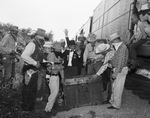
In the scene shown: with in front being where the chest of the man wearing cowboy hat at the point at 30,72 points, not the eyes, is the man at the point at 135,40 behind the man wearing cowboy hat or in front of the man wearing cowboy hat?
in front

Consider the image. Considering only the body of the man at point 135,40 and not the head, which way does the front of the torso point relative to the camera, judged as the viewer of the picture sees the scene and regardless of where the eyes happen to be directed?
to the viewer's left

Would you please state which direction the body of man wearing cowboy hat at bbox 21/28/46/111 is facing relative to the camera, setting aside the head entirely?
to the viewer's right

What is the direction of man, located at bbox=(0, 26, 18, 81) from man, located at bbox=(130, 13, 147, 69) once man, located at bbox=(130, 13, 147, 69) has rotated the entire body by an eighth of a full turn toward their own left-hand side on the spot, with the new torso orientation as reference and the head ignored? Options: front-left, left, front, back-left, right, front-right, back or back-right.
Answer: front-right

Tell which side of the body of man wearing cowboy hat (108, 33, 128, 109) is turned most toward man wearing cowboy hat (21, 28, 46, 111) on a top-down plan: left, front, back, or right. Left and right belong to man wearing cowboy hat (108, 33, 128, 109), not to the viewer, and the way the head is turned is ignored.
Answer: front

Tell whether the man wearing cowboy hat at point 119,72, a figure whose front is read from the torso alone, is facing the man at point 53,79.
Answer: yes

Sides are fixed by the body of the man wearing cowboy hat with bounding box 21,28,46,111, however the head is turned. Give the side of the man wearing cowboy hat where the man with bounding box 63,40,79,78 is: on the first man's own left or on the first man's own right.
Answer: on the first man's own left

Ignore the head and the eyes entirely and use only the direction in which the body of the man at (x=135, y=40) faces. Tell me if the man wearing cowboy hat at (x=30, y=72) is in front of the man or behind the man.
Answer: in front

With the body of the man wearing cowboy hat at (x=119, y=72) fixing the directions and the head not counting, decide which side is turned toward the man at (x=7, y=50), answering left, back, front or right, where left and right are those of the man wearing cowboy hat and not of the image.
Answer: front

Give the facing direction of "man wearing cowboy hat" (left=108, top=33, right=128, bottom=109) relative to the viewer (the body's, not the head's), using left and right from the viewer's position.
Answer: facing to the left of the viewer

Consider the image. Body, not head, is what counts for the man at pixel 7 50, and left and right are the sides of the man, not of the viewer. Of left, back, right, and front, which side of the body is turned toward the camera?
right

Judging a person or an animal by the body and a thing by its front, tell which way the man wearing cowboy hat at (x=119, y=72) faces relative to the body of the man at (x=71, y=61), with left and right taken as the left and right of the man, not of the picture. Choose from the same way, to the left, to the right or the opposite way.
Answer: to the right

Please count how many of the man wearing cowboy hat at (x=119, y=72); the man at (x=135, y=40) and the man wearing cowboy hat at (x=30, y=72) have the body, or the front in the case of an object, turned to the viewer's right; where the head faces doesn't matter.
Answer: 1

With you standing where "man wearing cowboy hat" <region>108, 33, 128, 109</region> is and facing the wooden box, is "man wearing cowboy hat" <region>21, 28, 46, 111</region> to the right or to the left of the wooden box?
left

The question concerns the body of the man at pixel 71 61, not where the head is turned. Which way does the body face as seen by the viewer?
toward the camera
